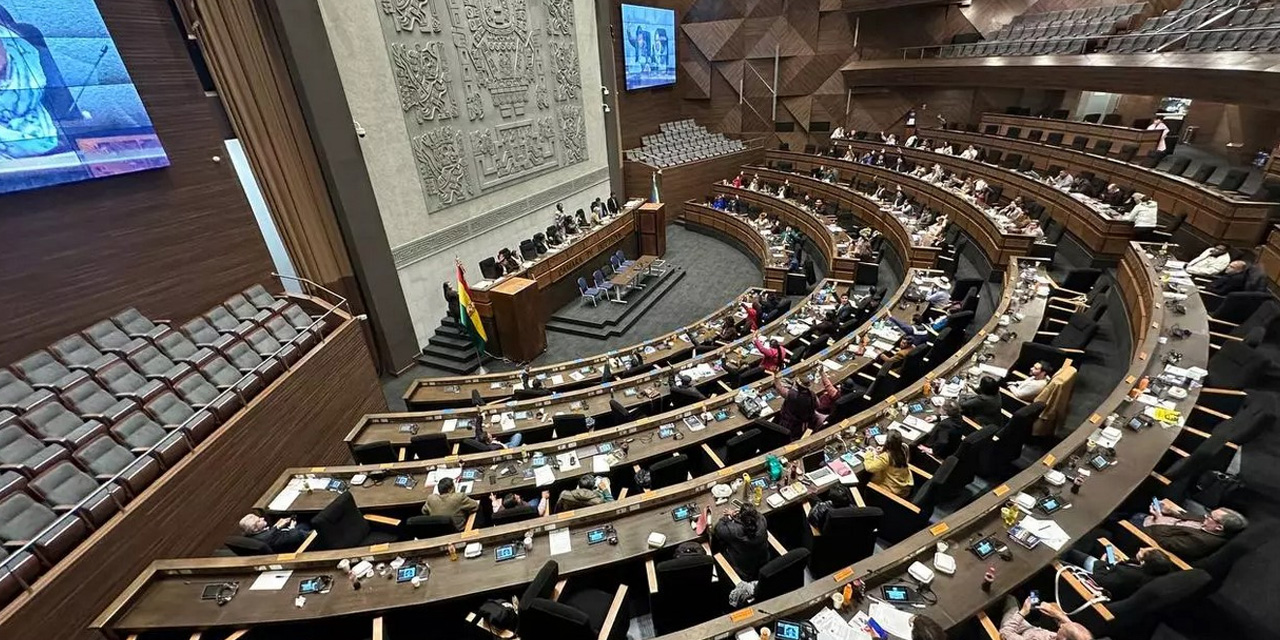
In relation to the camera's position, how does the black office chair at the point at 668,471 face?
facing away from the viewer and to the left of the viewer

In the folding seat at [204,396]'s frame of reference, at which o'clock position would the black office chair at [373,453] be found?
The black office chair is roughly at 12 o'clock from the folding seat.

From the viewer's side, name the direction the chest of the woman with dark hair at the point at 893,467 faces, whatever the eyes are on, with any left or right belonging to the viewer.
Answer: facing away from the viewer and to the left of the viewer

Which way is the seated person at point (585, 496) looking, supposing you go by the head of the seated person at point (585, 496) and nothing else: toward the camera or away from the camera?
away from the camera

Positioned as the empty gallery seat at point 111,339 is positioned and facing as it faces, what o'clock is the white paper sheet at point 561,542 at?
The white paper sheet is roughly at 1 o'clock from the empty gallery seat.

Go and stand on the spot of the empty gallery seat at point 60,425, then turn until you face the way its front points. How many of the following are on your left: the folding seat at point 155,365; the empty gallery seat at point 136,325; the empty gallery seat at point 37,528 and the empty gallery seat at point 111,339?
3

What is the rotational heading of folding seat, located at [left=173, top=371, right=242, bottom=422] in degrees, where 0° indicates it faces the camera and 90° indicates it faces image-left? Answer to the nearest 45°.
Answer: approximately 315°

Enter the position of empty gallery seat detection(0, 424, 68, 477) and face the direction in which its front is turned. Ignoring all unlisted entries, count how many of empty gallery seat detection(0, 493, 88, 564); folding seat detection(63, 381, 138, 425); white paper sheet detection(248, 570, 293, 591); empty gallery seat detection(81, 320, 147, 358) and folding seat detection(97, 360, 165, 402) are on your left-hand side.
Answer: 3

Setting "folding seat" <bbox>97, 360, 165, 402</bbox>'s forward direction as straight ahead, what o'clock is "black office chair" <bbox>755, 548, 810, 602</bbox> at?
The black office chair is roughly at 1 o'clock from the folding seat.
